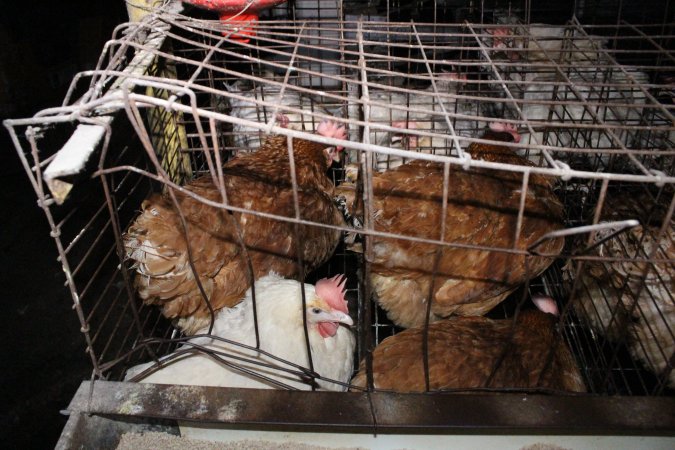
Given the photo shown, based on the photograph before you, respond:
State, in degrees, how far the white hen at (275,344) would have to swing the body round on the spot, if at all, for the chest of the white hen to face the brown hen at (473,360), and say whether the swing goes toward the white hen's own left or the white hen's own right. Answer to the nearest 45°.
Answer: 0° — it already faces it

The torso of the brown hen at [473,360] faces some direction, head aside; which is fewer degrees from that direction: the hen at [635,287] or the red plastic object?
the hen

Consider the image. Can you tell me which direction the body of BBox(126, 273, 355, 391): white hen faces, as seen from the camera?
to the viewer's right

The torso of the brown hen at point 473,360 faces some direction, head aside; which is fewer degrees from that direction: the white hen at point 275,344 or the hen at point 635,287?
the hen

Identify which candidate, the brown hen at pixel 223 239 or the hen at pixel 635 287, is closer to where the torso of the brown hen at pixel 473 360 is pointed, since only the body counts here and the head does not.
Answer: the hen

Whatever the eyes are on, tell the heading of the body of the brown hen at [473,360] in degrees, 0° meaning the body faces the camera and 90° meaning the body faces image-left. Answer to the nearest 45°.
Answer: approximately 270°

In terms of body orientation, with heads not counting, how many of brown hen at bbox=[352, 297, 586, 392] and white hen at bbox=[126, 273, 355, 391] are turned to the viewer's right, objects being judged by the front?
2

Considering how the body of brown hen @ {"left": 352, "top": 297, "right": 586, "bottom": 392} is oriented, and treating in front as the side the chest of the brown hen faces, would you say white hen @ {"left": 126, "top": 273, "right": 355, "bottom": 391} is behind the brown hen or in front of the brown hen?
behind

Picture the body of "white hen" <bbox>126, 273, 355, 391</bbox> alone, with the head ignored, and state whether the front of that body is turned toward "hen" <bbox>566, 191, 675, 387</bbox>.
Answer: yes

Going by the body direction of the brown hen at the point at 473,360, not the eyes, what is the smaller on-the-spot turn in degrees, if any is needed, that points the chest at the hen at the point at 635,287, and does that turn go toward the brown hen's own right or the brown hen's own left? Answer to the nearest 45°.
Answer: approximately 45° to the brown hen's own left
